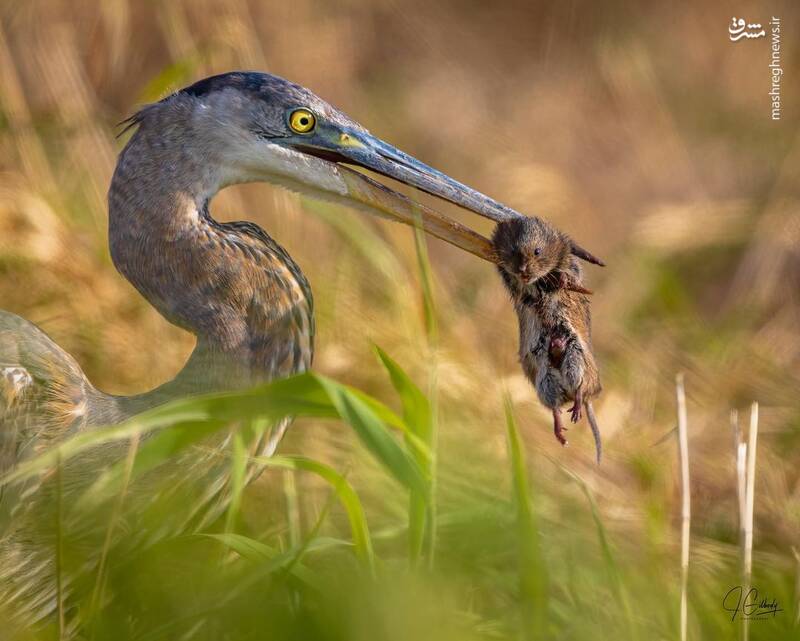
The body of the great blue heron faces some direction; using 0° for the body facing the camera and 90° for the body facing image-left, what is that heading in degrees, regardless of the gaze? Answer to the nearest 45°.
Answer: approximately 270°

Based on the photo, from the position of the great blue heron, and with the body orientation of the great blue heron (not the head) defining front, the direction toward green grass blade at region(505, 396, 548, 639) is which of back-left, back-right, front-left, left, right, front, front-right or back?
front-right

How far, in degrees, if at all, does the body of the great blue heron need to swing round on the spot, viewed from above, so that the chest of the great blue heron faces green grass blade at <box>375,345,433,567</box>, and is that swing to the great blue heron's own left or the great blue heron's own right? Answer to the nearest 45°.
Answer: approximately 45° to the great blue heron's own right

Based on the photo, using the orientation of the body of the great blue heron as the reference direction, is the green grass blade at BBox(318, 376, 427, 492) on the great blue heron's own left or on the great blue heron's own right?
on the great blue heron's own right
